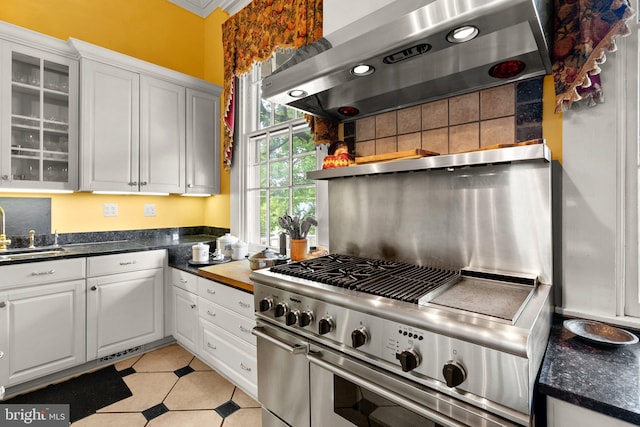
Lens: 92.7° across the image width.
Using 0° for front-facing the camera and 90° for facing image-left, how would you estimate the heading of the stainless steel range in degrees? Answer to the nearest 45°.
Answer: approximately 45°

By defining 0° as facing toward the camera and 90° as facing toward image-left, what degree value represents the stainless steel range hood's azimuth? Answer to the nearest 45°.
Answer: approximately 45°

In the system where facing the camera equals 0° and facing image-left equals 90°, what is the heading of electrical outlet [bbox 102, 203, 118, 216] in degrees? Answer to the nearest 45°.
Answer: approximately 0°

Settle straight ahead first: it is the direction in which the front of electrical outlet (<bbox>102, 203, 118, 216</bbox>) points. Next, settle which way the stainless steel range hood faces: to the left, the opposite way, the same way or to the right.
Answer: to the right

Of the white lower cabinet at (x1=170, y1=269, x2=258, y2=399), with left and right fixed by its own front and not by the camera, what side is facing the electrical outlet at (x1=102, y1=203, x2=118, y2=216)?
right

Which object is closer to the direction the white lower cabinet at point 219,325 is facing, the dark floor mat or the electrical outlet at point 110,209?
the dark floor mat

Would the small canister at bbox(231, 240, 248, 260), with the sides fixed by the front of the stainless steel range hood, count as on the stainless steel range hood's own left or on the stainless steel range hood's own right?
on the stainless steel range hood's own right

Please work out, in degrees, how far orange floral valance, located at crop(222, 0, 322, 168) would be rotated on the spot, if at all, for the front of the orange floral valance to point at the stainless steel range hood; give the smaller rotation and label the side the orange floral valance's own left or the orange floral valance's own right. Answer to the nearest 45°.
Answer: approximately 90° to the orange floral valance's own left

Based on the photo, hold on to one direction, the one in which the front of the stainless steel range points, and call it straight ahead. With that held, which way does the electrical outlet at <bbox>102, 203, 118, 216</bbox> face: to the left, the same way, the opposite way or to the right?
to the left
